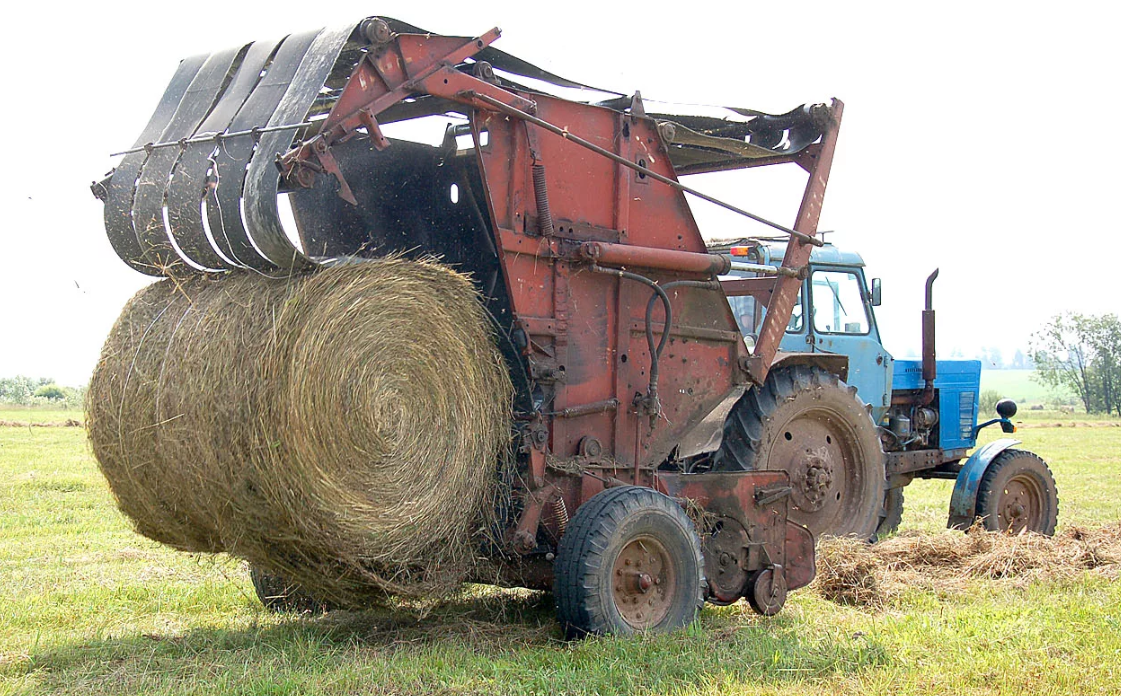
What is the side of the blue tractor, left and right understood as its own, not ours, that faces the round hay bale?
back

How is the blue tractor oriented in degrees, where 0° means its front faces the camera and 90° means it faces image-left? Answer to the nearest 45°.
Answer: approximately 225°
